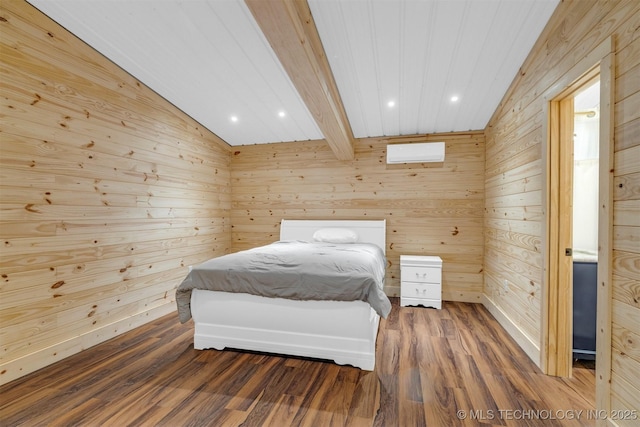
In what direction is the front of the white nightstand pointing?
toward the camera

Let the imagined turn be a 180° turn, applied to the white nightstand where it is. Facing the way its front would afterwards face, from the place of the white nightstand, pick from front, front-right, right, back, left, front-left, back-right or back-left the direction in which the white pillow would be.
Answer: left

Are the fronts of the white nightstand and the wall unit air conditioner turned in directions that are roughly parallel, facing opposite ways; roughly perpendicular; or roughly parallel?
roughly parallel

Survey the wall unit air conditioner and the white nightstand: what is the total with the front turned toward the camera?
2

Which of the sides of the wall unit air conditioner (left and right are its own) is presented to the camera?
front

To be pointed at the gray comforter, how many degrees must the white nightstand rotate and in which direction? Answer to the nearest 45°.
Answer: approximately 45° to its right
